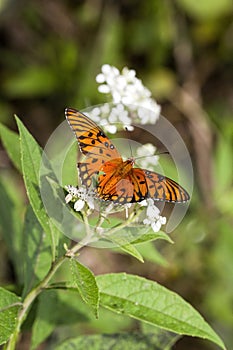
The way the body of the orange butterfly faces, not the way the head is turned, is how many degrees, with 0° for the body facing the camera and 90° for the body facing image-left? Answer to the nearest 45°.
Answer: approximately 225°

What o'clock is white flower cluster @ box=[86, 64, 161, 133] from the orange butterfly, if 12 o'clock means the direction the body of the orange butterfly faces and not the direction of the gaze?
The white flower cluster is roughly at 11 o'clock from the orange butterfly.

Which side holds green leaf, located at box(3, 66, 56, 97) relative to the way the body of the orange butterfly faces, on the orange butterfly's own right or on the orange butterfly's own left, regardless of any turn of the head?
on the orange butterfly's own left
